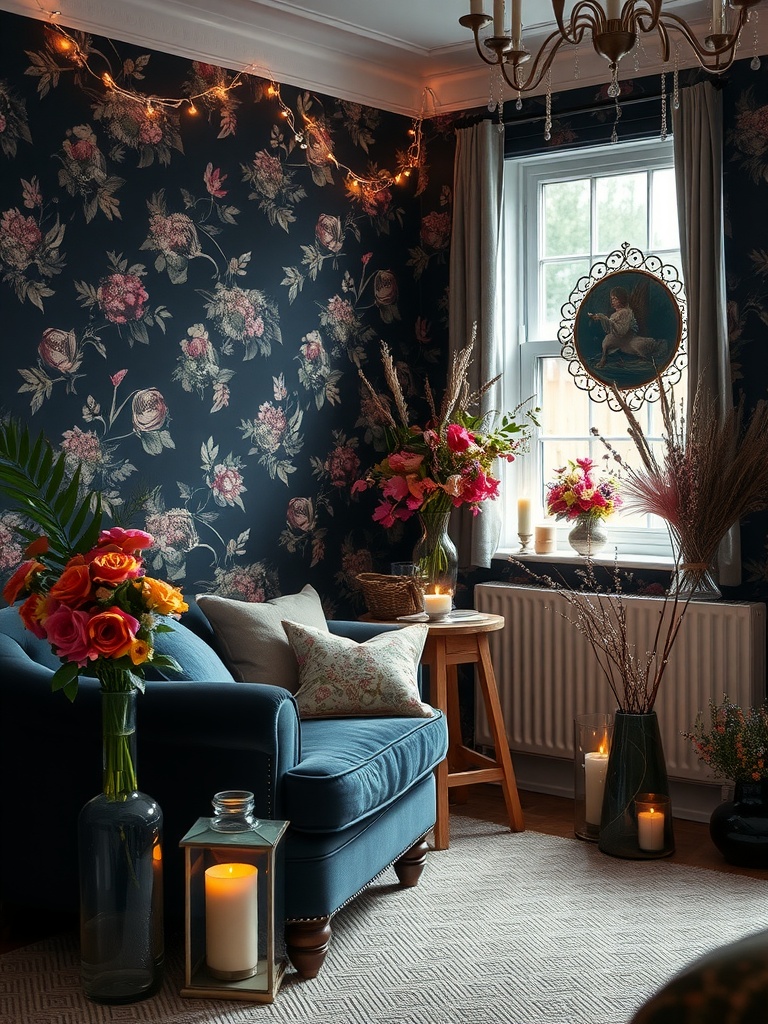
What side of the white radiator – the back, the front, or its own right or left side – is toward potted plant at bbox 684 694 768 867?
left

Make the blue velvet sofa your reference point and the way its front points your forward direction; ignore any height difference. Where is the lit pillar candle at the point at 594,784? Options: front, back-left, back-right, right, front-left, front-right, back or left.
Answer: left

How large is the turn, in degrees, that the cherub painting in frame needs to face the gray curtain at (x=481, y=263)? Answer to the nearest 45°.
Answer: approximately 90° to its right

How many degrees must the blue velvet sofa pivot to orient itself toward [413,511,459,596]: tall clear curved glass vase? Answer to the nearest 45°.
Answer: approximately 90° to its left

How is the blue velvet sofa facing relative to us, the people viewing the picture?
facing the viewer and to the right of the viewer

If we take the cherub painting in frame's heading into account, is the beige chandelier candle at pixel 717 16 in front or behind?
in front

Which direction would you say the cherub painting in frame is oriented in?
toward the camera

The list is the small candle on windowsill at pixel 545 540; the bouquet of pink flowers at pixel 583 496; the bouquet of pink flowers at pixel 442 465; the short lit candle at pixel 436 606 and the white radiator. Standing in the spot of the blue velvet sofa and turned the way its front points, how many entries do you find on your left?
5
